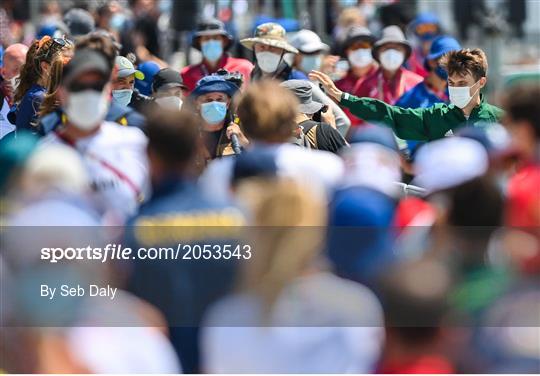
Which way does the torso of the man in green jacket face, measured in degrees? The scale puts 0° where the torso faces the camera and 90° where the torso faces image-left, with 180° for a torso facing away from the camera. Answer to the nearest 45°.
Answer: approximately 45°

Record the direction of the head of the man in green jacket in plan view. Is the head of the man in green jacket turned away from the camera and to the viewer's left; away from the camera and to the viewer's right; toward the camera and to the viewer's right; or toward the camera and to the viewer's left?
toward the camera and to the viewer's left
